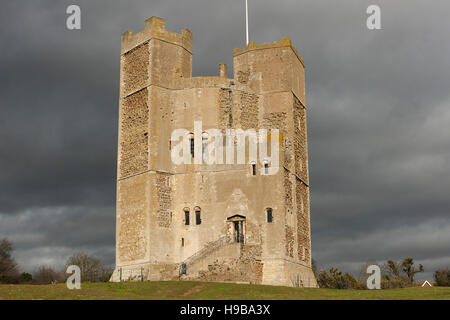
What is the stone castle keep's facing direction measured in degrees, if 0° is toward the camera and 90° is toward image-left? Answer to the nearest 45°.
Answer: approximately 0°
